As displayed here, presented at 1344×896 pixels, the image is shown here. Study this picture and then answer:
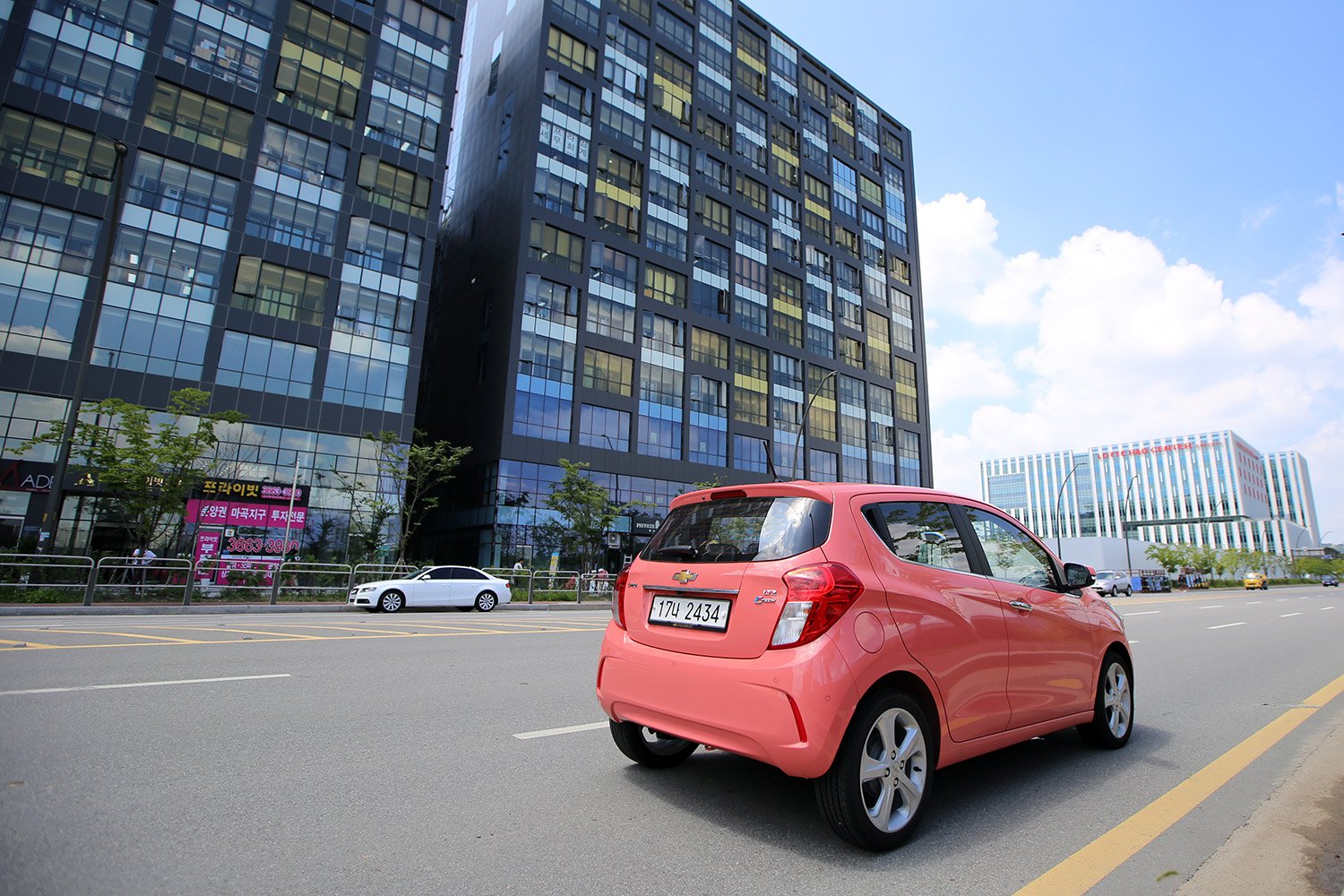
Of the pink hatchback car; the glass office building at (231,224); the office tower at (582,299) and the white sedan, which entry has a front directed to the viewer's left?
the white sedan

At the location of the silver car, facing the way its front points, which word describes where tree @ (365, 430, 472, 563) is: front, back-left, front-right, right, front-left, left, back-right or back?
front

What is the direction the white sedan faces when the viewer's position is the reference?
facing to the left of the viewer

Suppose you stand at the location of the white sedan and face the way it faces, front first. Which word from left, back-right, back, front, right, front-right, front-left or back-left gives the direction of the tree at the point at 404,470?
right

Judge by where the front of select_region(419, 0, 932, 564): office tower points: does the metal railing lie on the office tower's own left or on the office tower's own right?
on the office tower's own right

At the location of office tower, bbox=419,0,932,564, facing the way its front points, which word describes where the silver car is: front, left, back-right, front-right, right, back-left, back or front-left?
front-left

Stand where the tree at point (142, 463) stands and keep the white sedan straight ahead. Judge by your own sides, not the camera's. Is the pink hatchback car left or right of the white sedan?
right

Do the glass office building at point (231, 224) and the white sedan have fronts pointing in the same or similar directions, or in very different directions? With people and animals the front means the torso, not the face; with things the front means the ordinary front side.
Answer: very different directions

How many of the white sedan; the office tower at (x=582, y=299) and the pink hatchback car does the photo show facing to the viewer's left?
1

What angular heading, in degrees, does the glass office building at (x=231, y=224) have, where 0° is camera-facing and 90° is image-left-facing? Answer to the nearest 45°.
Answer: approximately 315°

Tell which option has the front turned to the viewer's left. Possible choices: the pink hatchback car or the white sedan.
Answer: the white sedan
